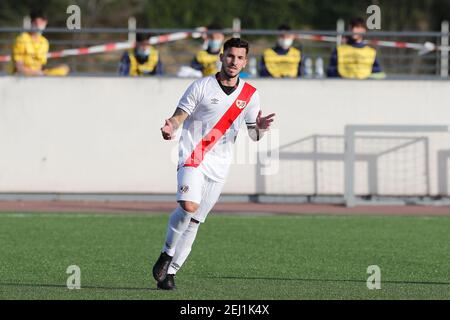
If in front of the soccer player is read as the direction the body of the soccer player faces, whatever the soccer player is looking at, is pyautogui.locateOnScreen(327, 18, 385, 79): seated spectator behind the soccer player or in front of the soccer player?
behind

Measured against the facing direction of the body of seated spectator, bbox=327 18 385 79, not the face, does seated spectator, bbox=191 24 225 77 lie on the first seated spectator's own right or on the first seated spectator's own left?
on the first seated spectator's own right

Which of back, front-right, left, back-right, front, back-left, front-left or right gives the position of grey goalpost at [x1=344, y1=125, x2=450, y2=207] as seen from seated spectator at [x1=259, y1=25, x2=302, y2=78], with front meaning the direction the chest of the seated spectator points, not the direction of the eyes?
left

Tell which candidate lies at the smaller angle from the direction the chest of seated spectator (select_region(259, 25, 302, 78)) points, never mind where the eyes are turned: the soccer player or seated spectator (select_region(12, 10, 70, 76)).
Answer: the soccer player

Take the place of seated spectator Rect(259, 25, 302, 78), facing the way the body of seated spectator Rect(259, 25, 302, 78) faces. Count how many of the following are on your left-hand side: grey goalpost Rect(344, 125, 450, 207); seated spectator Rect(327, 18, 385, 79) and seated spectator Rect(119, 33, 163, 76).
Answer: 2

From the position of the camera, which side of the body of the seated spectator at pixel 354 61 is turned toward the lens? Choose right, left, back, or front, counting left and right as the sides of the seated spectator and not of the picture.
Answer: front

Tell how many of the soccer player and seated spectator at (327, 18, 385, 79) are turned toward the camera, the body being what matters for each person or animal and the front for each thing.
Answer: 2

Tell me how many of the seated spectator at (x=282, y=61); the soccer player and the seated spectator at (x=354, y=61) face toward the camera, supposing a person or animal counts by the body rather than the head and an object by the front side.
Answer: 3

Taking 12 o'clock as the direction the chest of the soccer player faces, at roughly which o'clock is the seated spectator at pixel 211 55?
The seated spectator is roughly at 6 o'clock from the soccer player.

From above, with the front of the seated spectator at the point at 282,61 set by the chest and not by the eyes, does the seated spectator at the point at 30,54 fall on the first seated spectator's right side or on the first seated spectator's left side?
on the first seated spectator's right side
